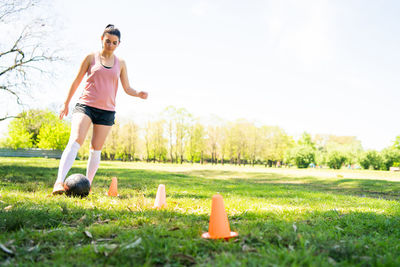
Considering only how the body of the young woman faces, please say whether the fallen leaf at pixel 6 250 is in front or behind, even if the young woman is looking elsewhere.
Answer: in front

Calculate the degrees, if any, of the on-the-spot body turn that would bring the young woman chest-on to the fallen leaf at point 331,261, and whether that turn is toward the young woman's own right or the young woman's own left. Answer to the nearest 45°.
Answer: approximately 45° to the young woman's own left

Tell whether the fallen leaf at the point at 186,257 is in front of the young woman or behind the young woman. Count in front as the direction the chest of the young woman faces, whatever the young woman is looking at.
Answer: in front

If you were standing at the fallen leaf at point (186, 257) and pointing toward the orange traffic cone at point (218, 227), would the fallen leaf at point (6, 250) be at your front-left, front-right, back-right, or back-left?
back-left

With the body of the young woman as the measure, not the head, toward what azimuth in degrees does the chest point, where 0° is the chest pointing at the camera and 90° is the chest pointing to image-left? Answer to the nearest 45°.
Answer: approximately 0°

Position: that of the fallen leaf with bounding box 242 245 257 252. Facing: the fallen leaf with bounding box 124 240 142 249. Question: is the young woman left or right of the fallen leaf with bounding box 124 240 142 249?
right

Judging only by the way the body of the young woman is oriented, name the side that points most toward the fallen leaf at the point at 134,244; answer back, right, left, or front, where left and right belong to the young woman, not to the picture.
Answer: front

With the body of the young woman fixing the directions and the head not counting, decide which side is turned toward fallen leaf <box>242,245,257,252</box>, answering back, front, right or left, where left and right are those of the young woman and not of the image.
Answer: front

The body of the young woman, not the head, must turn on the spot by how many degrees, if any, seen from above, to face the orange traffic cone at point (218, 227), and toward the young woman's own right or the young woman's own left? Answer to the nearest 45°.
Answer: approximately 45° to the young woman's own left
